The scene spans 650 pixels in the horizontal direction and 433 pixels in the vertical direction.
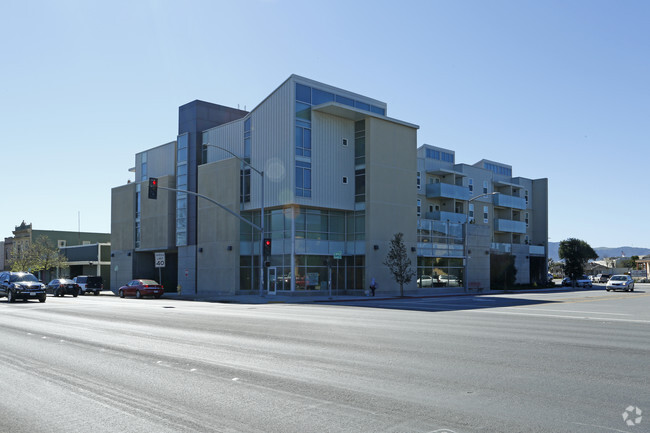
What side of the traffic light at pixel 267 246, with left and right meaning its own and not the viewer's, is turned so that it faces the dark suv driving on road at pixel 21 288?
right

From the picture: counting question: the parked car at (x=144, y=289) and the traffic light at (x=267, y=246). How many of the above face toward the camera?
1

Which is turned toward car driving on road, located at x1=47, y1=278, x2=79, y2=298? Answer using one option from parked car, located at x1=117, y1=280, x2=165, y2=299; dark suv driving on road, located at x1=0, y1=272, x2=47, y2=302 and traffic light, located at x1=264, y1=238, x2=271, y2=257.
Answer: parked car, located at x1=117, y1=280, x2=165, y2=299

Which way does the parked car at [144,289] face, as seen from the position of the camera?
facing away from the viewer and to the left of the viewer

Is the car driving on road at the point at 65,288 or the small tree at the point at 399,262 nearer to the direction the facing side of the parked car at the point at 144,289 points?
the car driving on road

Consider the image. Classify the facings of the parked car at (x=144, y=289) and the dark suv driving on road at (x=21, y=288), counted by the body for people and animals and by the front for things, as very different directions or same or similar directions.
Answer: very different directions

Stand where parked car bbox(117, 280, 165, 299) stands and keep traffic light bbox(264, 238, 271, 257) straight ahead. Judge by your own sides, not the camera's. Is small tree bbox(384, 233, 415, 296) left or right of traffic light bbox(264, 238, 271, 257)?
left
